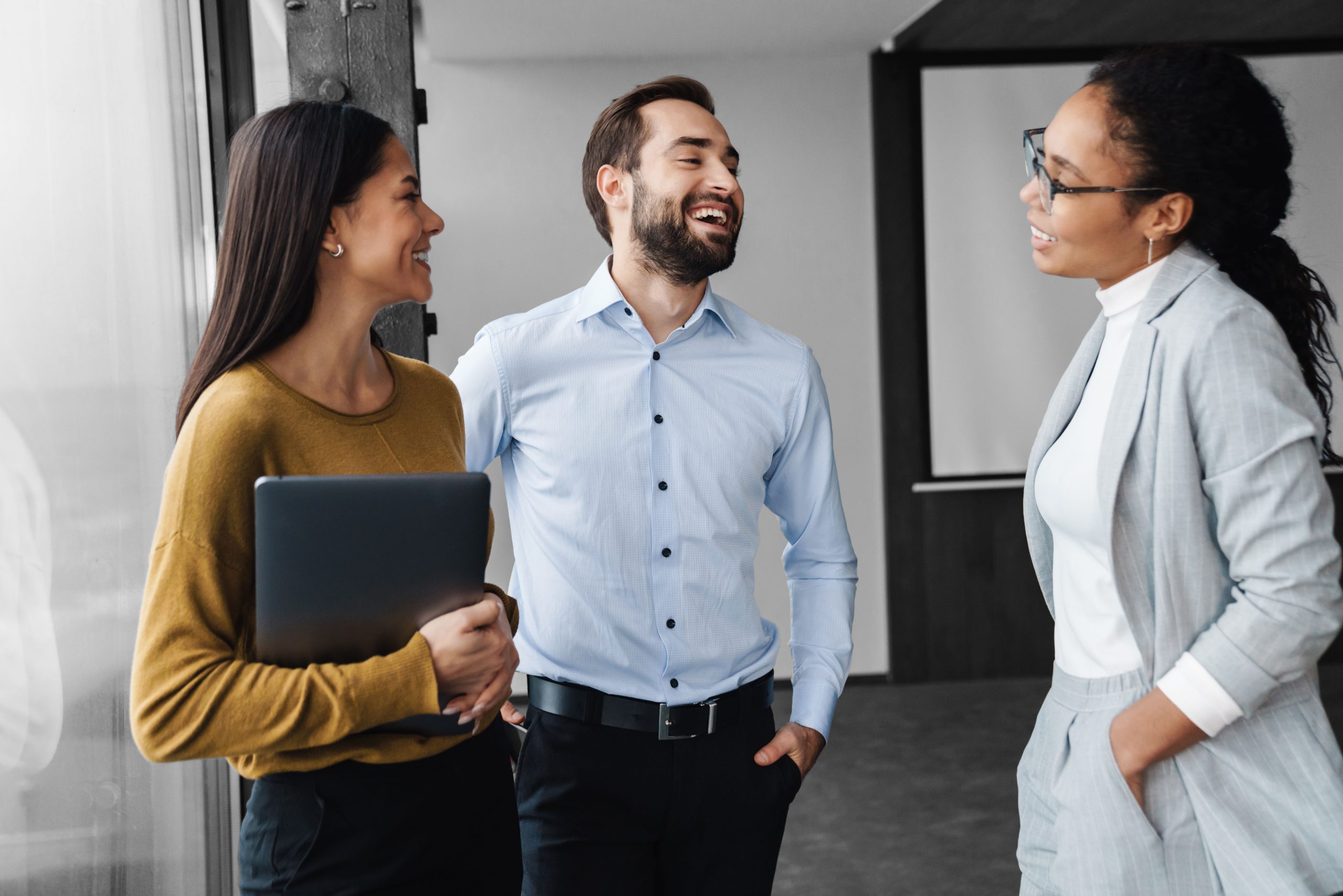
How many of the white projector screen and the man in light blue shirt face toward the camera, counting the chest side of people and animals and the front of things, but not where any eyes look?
2

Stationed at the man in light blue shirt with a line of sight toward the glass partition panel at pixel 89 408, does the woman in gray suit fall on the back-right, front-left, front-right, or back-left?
back-left

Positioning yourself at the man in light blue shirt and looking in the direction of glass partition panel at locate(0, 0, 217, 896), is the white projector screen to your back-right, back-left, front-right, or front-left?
back-right

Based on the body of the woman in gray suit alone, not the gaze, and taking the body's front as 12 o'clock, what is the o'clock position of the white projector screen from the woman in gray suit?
The white projector screen is roughly at 4 o'clock from the woman in gray suit.

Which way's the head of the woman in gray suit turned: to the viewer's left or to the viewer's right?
to the viewer's left

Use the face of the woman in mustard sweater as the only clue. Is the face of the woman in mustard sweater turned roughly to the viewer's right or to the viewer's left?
to the viewer's right

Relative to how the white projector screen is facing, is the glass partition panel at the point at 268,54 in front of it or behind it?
in front

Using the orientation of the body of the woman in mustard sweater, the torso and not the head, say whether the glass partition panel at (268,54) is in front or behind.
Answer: behind

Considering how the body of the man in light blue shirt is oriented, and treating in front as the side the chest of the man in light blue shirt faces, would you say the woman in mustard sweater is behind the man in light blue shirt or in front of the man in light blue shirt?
in front

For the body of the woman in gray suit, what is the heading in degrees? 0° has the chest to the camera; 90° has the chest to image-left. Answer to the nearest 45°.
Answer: approximately 45°

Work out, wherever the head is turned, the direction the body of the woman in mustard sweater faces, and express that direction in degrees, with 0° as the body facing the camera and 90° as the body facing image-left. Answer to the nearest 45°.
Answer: approximately 315°

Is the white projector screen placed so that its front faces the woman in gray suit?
yes

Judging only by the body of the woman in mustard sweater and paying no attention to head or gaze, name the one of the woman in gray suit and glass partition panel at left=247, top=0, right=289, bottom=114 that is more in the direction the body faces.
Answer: the woman in gray suit

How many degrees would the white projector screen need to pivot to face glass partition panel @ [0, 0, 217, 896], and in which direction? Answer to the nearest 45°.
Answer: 0° — it already faces it

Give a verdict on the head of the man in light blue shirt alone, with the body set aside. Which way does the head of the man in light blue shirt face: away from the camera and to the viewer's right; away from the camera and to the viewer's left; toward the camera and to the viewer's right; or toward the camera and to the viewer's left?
toward the camera and to the viewer's right

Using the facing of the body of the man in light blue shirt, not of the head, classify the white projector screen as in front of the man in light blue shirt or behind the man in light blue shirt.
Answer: behind
